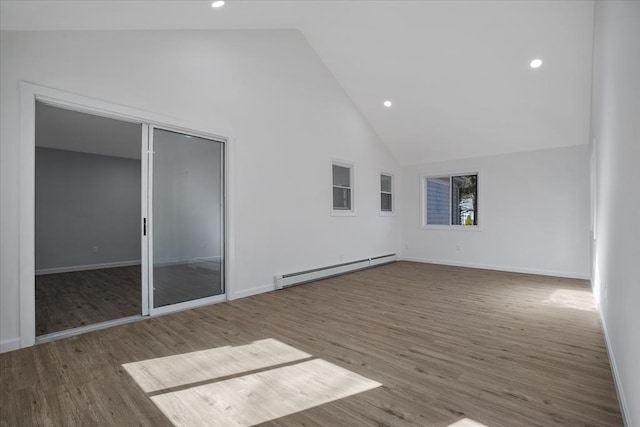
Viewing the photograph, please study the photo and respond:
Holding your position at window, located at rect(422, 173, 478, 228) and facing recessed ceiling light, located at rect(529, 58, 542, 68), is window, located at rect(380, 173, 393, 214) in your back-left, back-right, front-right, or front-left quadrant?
back-right

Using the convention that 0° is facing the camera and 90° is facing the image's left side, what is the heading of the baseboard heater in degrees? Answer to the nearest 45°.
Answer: approximately 315°

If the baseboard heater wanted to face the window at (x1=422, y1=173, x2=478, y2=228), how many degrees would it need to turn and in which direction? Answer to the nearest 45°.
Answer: approximately 90° to its left

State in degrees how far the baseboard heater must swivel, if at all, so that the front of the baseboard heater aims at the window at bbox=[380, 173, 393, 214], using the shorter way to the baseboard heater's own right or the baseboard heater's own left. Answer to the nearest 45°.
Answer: approximately 90° to the baseboard heater's own left
